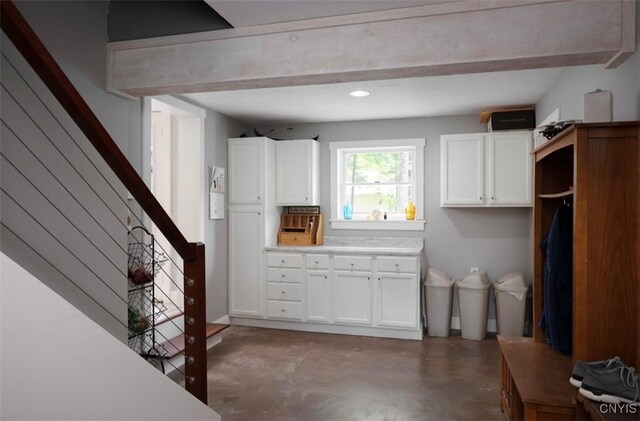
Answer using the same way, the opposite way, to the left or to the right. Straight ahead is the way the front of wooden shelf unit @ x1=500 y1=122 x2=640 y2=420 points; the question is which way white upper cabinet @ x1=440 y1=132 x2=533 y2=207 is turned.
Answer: to the left

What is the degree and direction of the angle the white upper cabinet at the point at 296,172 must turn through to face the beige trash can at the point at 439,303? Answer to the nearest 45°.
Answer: approximately 90° to its left

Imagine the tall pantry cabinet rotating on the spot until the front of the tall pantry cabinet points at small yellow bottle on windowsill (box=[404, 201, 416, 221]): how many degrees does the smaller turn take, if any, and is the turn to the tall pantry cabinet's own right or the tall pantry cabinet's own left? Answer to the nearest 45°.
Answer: approximately 90° to the tall pantry cabinet's own left

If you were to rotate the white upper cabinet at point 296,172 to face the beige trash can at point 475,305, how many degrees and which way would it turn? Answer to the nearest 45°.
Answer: approximately 90° to its left

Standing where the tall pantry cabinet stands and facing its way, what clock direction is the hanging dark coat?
The hanging dark coat is roughly at 11 o'clock from the tall pantry cabinet.

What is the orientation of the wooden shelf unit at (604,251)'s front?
to the viewer's left

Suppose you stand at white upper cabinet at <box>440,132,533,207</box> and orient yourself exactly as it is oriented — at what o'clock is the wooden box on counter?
The wooden box on counter is roughly at 3 o'clock from the white upper cabinet.

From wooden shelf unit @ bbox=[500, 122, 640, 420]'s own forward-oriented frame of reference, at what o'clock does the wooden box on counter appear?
The wooden box on counter is roughly at 1 o'clock from the wooden shelf unit.

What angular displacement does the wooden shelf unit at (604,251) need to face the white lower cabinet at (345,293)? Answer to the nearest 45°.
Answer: approximately 45° to its right

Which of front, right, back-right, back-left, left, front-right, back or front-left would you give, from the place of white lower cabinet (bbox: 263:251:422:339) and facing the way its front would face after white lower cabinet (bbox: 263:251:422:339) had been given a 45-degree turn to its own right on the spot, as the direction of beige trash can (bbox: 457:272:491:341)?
back-left

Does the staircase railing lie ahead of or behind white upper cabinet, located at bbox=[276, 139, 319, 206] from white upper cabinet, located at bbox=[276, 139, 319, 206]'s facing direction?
ahead
